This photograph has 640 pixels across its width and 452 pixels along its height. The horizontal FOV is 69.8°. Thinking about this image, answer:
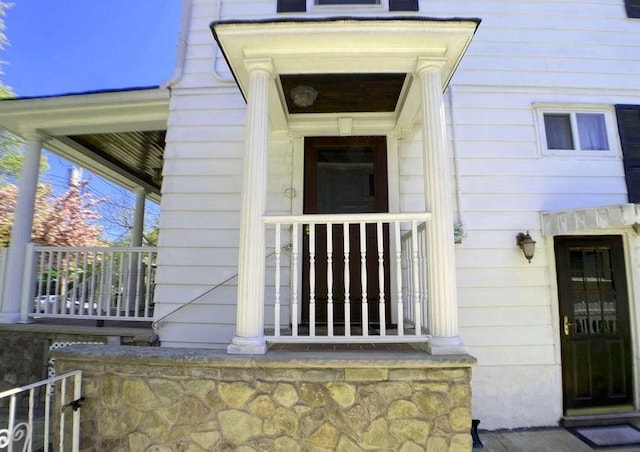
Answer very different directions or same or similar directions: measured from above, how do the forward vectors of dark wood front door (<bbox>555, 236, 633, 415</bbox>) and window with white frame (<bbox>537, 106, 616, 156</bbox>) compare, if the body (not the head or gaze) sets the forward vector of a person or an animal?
same or similar directions

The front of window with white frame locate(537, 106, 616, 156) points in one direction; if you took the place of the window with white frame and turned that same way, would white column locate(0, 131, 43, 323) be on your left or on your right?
on your right

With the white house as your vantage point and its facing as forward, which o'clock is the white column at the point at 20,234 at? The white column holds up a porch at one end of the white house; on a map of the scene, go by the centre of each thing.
The white column is roughly at 3 o'clock from the white house.

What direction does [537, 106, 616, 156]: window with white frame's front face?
toward the camera

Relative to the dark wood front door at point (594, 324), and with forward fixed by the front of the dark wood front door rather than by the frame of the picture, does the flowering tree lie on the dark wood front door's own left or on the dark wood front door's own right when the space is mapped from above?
on the dark wood front door's own right

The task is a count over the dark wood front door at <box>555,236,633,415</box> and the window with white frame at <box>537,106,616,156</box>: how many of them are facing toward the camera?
2

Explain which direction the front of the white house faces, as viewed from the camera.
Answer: facing the viewer

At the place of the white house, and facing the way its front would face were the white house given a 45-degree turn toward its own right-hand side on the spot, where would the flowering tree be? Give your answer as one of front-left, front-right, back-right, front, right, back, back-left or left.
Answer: right
